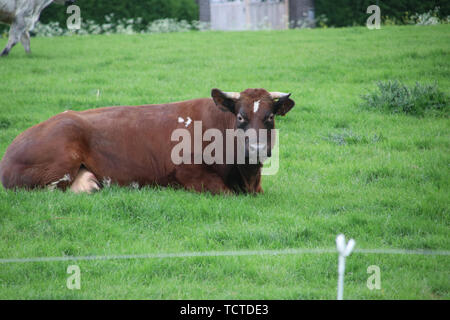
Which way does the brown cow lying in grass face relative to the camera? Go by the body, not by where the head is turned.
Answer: to the viewer's right
